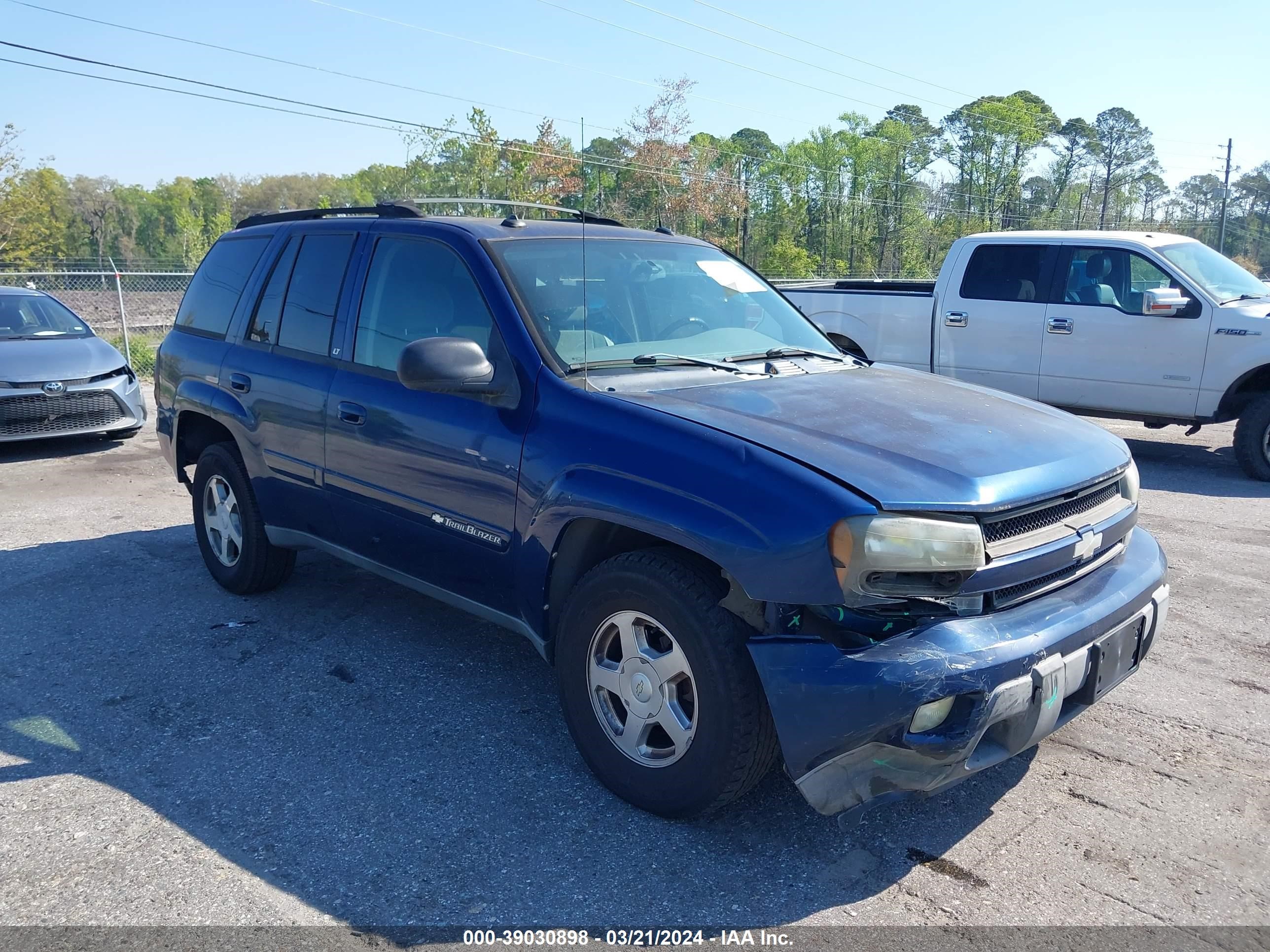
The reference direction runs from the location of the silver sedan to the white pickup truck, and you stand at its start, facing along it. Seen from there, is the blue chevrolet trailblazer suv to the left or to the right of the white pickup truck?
right

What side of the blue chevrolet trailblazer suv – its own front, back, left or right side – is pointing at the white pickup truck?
left

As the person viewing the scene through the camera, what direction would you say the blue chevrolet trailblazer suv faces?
facing the viewer and to the right of the viewer

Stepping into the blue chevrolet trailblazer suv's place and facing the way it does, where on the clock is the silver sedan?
The silver sedan is roughly at 6 o'clock from the blue chevrolet trailblazer suv.
